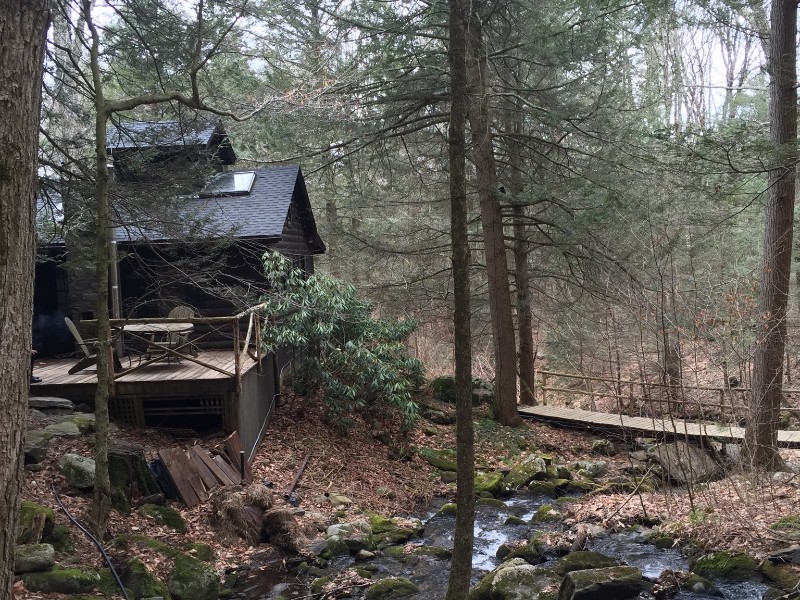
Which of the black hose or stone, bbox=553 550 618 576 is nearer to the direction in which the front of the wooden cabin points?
the black hose

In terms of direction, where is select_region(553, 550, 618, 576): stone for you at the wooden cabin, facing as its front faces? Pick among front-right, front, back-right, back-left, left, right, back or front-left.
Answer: front-left

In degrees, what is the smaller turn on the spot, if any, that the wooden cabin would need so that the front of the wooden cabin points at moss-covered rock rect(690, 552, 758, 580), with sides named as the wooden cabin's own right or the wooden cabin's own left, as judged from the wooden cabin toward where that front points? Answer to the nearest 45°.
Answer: approximately 45° to the wooden cabin's own left

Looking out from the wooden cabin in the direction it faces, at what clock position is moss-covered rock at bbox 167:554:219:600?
The moss-covered rock is roughly at 12 o'clock from the wooden cabin.

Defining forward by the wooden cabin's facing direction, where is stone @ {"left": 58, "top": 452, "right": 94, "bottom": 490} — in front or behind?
in front

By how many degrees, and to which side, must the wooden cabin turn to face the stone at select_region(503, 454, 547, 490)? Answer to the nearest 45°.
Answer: approximately 90° to its left

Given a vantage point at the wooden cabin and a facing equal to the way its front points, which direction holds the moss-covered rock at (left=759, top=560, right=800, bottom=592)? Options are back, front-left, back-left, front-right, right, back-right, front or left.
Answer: front-left

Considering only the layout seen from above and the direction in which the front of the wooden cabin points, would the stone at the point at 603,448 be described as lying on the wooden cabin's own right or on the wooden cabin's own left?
on the wooden cabin's own left

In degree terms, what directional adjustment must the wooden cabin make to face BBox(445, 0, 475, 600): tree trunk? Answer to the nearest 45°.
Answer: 0° — it already faces it

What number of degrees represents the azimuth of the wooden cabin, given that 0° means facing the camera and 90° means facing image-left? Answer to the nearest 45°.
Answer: approximately 0°

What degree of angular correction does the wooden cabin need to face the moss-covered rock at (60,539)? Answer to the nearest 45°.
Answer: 0° — it already faces it

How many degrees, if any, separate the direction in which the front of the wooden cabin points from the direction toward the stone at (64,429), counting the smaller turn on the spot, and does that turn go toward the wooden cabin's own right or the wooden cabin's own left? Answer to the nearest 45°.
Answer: approximately 45° to the wooden cabin's own right

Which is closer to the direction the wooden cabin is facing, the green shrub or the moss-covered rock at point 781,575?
the moss-covered rock

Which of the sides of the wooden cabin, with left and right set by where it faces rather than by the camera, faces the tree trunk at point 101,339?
front

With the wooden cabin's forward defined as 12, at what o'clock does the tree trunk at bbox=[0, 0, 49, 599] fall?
The tree trunk is roughly at 12 o'clock from the wooden cabin.

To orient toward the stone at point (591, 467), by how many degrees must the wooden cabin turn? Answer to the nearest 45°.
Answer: approximately 90° to its left
